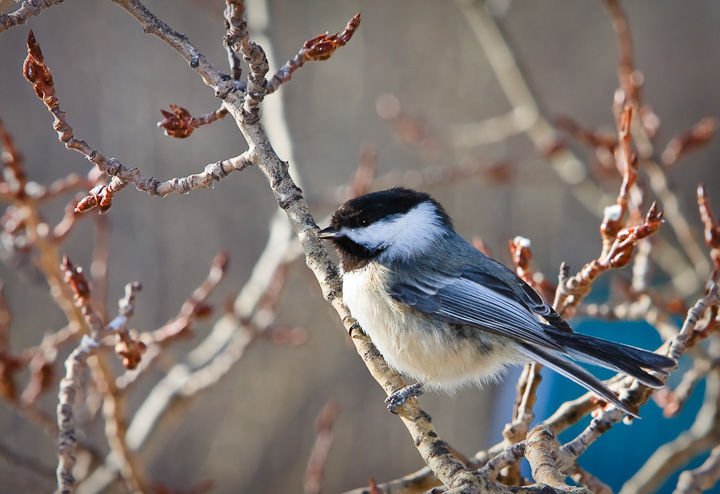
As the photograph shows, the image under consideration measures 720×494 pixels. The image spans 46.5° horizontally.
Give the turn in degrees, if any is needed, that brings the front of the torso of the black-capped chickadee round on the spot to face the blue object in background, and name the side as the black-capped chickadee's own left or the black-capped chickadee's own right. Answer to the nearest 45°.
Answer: approximately 90° to the black-capped chickadee's own right

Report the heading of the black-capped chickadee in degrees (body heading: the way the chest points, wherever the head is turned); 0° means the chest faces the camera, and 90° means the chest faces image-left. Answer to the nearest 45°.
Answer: approximately 90°
